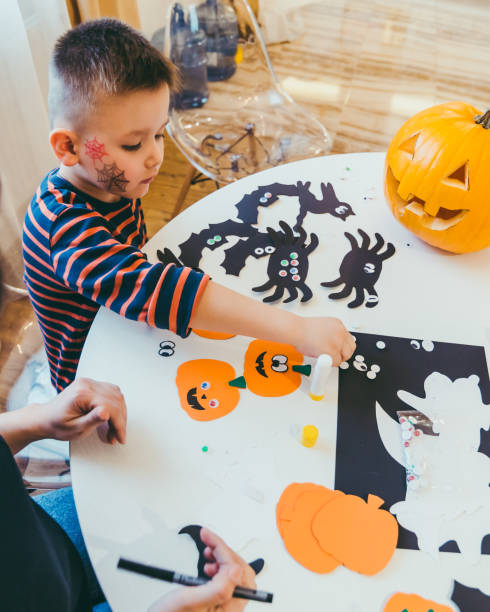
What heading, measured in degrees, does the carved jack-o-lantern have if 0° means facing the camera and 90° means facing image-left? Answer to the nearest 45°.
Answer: approximately 45°

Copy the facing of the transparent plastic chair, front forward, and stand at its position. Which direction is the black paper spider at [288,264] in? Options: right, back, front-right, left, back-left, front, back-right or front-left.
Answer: front-right

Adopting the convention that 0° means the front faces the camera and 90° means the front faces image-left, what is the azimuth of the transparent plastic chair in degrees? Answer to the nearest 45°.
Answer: approximately 315°

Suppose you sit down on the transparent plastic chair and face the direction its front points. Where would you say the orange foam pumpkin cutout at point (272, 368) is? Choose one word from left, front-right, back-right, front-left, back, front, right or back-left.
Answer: front-right

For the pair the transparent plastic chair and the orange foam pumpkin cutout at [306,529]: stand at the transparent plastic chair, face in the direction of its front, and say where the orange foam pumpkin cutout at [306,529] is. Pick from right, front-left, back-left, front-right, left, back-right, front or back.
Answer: front-right

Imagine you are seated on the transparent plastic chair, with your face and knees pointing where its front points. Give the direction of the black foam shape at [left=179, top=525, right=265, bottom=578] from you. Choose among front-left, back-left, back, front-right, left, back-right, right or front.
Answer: front-right

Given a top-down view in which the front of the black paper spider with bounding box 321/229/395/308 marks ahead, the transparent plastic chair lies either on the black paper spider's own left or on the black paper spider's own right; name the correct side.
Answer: on the black paper spider's own left

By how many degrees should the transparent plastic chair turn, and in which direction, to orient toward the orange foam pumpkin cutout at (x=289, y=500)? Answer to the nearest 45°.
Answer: approximately 45° to its right

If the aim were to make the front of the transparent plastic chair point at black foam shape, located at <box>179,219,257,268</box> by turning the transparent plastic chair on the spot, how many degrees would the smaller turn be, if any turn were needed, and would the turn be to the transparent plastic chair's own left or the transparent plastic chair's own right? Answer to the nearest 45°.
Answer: approximately 45° to the transparent plastic chair's own right

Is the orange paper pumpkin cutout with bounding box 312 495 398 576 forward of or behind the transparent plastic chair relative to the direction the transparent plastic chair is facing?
forward
